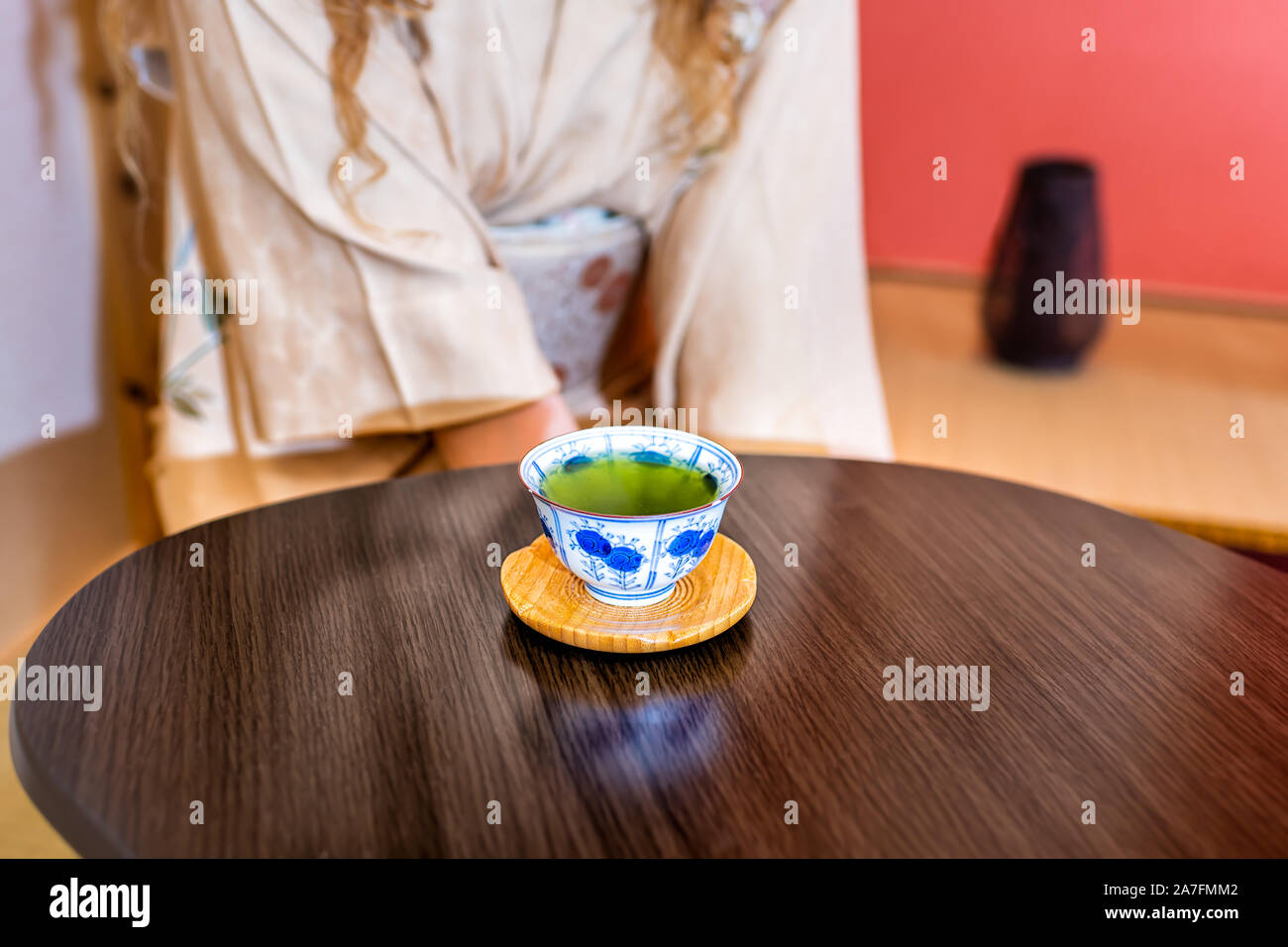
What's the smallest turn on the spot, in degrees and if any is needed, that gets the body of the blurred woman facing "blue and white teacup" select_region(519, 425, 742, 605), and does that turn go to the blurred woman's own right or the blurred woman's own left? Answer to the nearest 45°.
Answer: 0° — they already face it

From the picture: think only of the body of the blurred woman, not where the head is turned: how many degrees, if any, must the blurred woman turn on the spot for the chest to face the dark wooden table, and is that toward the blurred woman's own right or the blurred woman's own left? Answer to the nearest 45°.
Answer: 0° — they already face it

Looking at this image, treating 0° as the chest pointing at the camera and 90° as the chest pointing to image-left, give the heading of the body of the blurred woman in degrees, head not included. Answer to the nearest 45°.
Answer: approximately 0°

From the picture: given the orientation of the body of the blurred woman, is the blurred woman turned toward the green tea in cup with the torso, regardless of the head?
yes

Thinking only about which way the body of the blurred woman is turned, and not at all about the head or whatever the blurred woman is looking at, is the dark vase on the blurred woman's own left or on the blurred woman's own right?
on the blurred woman's own left

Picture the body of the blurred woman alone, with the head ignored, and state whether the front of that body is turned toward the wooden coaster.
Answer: yes

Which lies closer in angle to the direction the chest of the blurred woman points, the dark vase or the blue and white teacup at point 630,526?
the blue and white teacup
